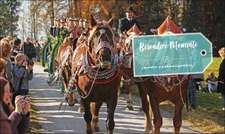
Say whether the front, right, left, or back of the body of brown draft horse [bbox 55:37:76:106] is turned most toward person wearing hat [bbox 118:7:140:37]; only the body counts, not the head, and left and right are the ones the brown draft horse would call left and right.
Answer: left

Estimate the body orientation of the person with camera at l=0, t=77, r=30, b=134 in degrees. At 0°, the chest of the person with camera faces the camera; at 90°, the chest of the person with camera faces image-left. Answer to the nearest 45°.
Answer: approximately 270°

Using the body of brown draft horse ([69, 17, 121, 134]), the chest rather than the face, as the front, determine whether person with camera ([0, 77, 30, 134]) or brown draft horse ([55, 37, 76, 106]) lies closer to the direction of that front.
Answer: the person with camera

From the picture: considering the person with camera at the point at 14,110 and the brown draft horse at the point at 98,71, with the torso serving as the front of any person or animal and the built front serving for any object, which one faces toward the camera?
the brown draft horse

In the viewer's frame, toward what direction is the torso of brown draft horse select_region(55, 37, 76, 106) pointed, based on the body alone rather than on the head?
toward the camera

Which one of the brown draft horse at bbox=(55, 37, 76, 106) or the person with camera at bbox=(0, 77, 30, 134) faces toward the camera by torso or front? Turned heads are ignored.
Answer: the brown draft horse

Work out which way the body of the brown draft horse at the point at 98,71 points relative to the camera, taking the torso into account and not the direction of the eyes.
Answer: toward the camera

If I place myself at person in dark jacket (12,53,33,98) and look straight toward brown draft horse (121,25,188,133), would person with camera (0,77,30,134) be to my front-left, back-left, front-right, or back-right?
front-right

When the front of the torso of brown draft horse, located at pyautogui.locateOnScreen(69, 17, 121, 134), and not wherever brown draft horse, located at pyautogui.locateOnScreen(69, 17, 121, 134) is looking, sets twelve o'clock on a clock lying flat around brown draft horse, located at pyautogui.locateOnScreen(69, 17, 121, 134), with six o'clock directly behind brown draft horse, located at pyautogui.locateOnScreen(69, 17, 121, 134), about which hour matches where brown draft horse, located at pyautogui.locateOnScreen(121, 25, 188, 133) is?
brown draft horse, located at pyautogui.locateOnScreen(121, 25, 188, 133) is roughly at 9 o'clock from brown draft horse, located at pyautogui.locateOnScreen(69, 17, 121, 134).
